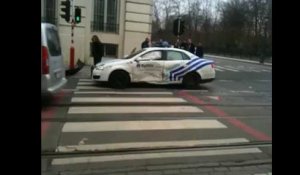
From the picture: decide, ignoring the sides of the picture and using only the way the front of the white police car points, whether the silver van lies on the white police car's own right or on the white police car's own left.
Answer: on the white police car's own left

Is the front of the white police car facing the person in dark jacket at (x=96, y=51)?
no

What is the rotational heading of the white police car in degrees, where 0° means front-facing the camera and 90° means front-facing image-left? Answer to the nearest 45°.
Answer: approximately 90°

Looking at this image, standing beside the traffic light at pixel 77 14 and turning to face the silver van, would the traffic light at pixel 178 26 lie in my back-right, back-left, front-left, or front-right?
back-left

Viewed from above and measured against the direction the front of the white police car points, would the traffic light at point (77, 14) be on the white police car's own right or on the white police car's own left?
on the white police car's own right

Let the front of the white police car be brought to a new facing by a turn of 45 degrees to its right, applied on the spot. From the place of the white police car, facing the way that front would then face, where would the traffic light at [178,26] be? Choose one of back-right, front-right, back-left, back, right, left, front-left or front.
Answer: front-right
